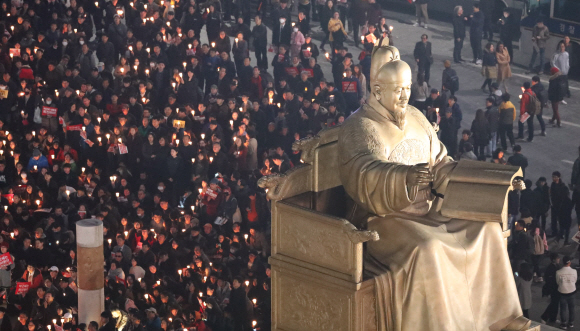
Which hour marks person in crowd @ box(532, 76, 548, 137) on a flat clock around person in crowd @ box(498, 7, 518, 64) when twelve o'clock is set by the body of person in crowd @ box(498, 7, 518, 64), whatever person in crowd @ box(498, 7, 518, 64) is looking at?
person in crowd @ box(532, 76, 548, 137) is roughly at 10 o'clock from person in crowd @ box(498, 7, 518, 64).

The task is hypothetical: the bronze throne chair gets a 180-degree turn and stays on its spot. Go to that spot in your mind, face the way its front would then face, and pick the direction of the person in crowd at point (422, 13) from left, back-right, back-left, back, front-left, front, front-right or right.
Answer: front-right

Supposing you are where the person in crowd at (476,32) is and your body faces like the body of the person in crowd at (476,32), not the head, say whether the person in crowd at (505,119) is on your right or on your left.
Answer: on your left

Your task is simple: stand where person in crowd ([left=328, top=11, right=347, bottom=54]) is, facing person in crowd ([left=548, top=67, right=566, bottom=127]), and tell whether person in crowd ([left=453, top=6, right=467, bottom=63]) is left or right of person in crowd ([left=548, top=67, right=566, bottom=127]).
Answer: left

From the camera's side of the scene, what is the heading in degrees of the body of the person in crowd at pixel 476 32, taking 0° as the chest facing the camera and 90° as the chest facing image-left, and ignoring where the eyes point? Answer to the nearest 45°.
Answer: approximately 45°
